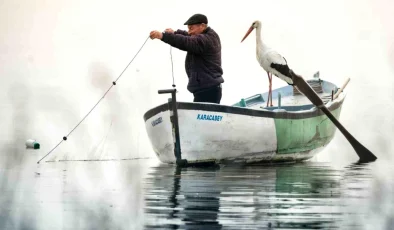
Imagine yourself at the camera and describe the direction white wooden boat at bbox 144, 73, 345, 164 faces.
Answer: facing the viewer and to the left of the viewer

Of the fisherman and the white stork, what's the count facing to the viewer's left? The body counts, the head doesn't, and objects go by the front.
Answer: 2

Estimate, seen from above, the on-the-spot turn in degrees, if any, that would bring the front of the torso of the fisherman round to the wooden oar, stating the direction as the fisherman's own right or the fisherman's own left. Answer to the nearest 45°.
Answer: approximately 135° to the fisherman's own right

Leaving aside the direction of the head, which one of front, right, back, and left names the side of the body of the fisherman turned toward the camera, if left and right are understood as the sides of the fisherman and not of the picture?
left

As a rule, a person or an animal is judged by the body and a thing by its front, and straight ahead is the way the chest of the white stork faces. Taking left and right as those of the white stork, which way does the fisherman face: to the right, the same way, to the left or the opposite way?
the same way

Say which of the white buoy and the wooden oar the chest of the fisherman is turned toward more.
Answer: the white buoy

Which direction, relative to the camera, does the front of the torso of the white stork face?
to the viewer's left

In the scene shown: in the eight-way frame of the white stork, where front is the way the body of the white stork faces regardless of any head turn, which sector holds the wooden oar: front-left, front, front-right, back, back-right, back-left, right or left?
back

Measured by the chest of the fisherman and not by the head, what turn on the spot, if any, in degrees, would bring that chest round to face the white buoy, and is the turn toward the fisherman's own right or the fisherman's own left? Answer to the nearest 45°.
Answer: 0° — they already face it

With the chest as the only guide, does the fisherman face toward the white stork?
no

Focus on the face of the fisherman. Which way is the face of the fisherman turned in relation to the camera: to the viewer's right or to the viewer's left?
to the viewer's left
